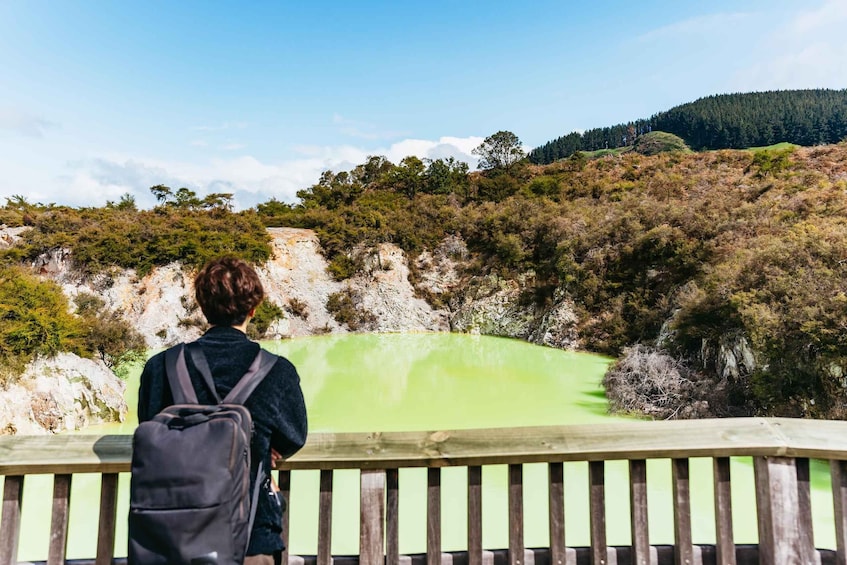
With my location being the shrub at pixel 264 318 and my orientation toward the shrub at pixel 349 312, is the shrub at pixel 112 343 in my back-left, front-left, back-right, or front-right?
back-right

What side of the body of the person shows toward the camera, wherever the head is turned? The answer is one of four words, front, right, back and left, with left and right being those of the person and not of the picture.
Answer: back

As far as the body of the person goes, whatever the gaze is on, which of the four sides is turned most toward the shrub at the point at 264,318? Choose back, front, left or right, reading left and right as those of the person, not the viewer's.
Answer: front

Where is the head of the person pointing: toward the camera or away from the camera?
away from the camera

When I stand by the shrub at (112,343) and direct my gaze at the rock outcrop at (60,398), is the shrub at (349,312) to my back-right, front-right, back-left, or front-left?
back-left

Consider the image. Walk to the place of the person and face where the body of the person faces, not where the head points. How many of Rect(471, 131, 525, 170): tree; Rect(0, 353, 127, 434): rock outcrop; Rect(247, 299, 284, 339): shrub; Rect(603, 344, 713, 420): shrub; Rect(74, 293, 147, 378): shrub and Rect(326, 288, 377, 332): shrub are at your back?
0

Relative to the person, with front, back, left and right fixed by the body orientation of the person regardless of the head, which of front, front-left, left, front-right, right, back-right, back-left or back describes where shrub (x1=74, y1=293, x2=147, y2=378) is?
front

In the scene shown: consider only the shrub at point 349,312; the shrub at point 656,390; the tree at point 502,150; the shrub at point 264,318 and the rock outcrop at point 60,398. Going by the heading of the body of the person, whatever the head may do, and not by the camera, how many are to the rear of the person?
0

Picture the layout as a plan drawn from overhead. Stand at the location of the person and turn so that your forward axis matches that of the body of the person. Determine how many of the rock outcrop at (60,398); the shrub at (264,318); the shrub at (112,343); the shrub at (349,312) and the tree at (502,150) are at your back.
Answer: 0

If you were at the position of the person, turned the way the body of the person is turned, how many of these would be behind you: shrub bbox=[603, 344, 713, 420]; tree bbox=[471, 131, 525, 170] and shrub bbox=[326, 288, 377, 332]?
0

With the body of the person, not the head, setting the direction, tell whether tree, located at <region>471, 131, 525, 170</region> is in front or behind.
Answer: in front
